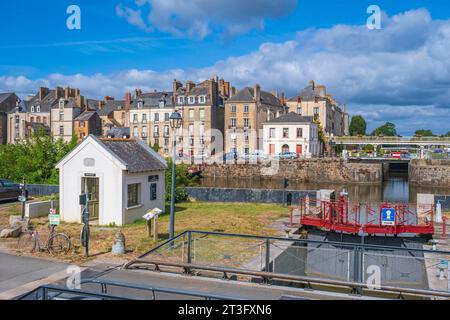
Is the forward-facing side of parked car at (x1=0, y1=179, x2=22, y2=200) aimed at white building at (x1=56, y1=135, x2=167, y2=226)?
no

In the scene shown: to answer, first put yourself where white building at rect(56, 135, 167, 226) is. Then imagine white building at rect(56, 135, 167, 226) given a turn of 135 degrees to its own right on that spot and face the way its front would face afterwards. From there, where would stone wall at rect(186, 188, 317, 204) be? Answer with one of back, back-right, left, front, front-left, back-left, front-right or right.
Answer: front-right

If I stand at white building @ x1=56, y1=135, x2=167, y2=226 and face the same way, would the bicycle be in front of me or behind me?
in front

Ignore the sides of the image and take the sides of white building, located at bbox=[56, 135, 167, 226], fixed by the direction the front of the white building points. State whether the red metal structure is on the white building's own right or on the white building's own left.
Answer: on the white building's own left

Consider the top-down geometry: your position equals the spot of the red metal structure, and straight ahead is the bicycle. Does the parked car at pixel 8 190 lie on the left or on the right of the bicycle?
right

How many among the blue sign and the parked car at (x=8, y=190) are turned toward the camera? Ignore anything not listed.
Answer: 1

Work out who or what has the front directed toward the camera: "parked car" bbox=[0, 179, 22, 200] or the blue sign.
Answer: the blue sign

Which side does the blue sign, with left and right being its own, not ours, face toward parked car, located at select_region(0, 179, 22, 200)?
right

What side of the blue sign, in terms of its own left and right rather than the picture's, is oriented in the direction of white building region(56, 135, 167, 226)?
right

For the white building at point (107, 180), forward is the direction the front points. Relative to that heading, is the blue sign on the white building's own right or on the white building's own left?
on the white building's own left

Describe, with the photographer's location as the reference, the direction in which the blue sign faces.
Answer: facing the viewer

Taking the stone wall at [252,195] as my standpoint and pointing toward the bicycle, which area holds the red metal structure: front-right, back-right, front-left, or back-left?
front-left
